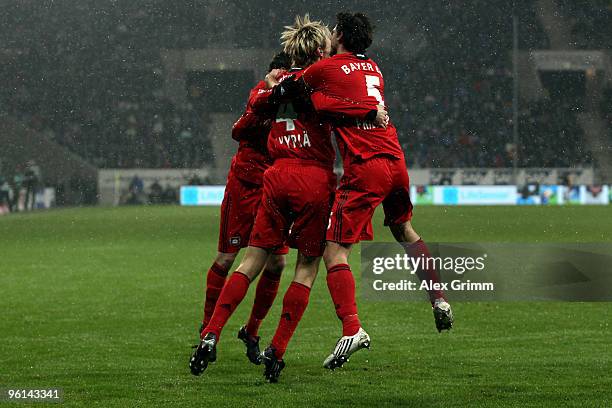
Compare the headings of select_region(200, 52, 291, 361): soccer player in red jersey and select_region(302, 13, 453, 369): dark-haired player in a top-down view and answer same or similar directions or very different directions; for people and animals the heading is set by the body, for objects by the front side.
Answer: very different directions

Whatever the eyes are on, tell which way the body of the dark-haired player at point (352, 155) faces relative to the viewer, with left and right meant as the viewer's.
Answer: facing away from the viewer and to the left of the viewer

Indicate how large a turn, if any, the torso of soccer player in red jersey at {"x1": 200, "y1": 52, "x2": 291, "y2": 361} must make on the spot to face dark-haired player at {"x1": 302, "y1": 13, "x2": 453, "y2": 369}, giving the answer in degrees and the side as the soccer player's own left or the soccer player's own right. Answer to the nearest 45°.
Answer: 0° — they already face them

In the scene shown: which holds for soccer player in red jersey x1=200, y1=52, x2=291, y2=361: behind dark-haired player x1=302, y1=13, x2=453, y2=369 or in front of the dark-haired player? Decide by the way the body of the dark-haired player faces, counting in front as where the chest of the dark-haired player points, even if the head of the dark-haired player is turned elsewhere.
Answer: in front
